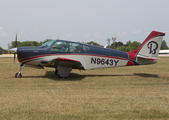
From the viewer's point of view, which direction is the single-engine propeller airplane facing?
to the viewer's left
